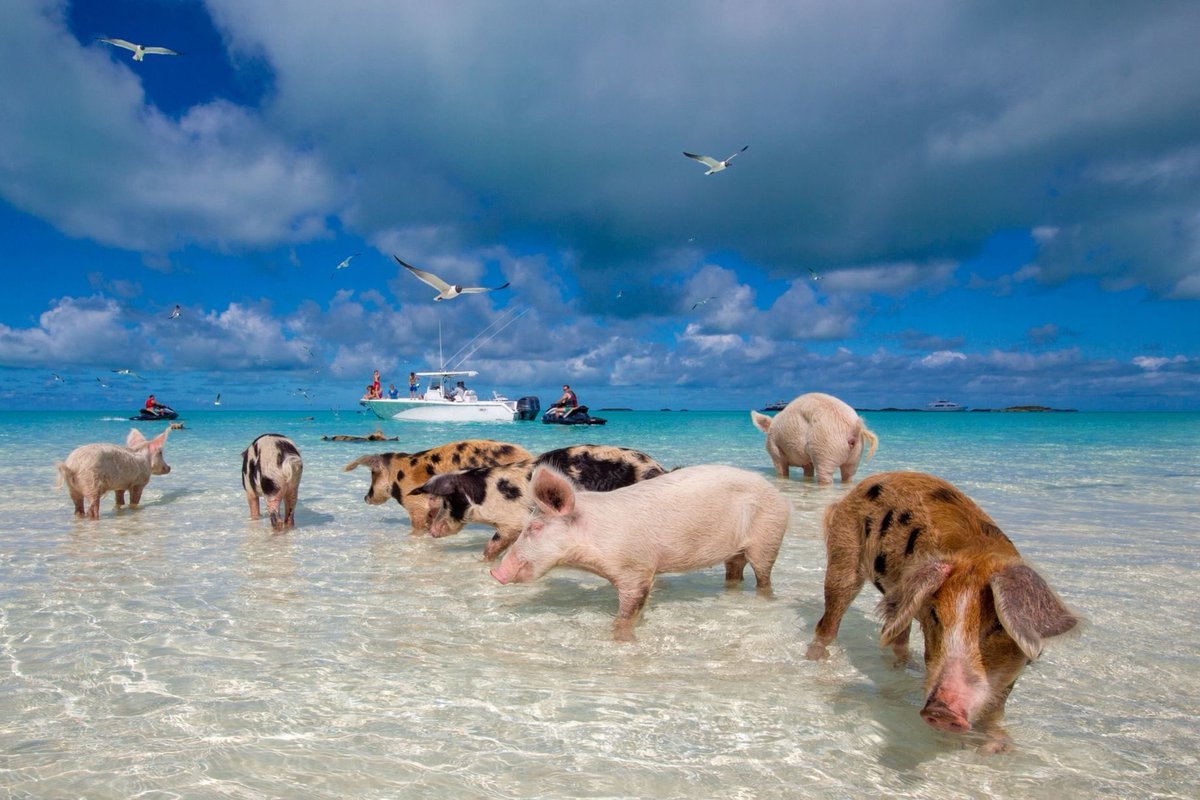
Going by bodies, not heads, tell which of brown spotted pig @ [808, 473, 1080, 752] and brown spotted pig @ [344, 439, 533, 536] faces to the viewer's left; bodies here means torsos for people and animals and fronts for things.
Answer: brown spotted pig @ [344, 439, 533, 536]

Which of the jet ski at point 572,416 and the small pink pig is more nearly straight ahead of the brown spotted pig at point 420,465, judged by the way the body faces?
the small pink pig

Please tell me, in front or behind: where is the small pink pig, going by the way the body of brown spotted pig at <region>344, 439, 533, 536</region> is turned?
in front

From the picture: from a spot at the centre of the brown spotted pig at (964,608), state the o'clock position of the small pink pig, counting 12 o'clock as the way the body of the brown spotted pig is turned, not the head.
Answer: The small pink pig is roughly at 5 o'clock from the brown spotted pig.

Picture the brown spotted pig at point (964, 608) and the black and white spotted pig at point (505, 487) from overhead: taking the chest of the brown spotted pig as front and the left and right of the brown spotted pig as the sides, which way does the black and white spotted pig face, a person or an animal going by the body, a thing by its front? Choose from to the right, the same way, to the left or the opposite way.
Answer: to the right

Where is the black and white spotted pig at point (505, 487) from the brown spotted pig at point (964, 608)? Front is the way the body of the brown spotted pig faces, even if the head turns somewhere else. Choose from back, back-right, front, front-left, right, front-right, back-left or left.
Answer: back

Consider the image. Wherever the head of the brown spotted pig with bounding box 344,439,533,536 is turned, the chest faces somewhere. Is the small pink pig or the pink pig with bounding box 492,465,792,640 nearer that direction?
the small pink pig

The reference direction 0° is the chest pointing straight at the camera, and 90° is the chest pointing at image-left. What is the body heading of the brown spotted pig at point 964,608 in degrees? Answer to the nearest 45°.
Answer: approximately 315°

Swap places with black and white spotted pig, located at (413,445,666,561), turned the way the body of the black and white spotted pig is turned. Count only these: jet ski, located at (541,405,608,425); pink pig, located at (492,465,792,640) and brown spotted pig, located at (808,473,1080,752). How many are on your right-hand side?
1

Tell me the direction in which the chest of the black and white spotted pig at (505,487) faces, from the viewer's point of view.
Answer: to the viewer's left

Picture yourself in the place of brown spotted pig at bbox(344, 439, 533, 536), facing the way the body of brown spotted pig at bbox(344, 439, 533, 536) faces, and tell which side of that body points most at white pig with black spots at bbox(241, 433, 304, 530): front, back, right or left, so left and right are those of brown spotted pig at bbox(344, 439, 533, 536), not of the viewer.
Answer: front

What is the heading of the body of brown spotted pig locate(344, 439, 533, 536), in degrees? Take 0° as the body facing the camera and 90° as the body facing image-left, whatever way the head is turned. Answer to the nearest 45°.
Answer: approximately 90°

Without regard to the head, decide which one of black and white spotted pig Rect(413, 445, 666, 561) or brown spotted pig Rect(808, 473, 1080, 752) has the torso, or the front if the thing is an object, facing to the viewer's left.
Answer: the black and white spotted pig

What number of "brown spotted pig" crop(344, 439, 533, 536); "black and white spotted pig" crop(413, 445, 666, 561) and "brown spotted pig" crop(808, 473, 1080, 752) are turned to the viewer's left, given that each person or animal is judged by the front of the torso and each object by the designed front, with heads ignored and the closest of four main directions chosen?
2
